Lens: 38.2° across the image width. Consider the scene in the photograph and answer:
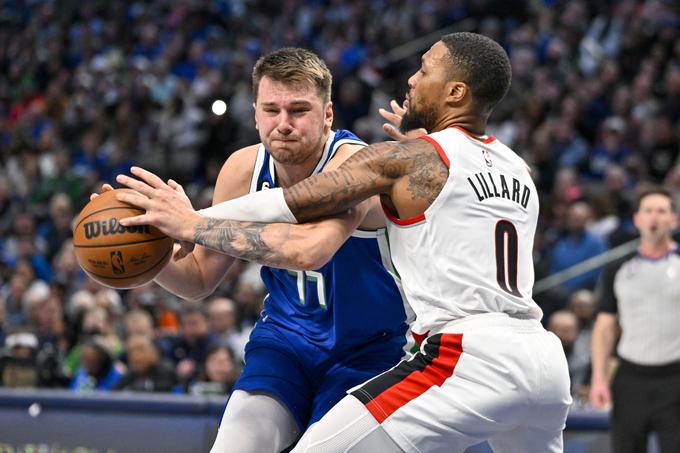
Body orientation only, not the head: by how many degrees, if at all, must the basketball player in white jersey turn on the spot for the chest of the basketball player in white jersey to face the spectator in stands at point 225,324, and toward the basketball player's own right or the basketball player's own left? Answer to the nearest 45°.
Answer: approximately 45° to the basketball player's own right

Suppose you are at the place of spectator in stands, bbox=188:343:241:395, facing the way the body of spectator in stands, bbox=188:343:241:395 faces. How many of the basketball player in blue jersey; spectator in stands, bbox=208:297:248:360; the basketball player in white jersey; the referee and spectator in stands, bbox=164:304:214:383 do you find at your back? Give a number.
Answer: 2

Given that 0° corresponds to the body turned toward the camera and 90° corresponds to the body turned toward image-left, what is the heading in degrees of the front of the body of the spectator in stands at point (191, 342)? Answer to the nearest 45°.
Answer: approximately 0°

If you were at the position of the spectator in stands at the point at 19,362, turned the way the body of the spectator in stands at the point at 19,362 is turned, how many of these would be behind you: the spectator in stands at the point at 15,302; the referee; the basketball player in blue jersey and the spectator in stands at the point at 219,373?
1

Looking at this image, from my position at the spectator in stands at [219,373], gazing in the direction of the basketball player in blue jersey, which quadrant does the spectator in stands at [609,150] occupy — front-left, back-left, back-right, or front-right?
back-left

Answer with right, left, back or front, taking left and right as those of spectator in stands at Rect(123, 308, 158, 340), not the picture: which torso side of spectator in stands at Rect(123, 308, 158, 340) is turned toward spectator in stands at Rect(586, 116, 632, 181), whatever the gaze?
left

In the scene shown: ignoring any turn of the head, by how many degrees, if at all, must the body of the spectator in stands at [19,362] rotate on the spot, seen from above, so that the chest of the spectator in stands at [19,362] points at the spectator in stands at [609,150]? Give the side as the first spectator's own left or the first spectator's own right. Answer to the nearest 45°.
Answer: approximately 90° to the first spectator's own left

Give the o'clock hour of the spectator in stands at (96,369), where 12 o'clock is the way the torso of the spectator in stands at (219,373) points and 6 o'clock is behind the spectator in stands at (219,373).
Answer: the spectator in stands at (96,369) is roughly at 4 o'clock from the spectator in stands at (219,373).

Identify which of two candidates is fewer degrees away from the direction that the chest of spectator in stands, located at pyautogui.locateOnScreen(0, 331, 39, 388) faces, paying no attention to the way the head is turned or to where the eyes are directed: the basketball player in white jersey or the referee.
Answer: the basketball player in white jersey

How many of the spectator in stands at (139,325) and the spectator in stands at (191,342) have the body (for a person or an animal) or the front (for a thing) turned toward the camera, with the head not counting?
2

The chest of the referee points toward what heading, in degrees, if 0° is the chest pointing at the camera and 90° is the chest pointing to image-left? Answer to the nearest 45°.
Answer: approximately 0°

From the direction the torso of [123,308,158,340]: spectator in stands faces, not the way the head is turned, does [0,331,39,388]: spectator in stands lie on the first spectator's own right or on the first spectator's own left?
on the first spectator's own right

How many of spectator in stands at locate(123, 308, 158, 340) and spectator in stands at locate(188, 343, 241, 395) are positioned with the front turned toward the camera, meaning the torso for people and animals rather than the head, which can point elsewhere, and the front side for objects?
2
